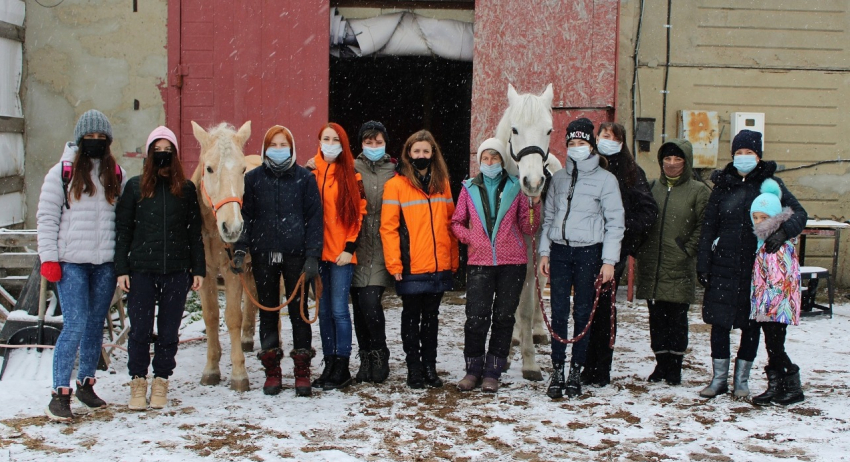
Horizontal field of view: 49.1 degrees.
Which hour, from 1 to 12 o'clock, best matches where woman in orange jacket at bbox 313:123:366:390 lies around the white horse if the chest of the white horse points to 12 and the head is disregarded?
The woman in orange jacket is roughly at 3 o'clock from the white horse.

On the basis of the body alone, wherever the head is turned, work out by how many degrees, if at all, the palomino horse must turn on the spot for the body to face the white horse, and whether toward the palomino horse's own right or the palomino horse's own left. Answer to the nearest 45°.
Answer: approximately 90° to the palomino horse's own left

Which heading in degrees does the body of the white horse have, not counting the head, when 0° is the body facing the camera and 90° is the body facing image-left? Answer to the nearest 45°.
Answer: approximately 0°

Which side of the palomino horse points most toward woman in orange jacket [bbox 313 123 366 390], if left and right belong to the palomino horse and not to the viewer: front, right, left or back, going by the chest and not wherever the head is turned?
left

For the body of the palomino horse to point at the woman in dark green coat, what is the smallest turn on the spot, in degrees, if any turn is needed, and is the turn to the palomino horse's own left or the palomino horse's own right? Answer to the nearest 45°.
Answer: approximately 90° to the palomino horse's own left

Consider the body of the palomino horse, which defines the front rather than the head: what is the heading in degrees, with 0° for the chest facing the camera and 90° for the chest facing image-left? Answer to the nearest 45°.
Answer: approximately 0°

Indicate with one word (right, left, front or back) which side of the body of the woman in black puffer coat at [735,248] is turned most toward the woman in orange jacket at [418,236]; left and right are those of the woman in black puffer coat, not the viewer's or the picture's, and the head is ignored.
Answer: right
